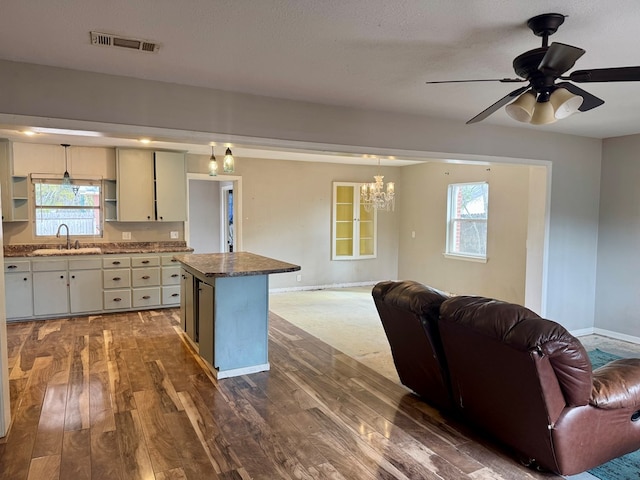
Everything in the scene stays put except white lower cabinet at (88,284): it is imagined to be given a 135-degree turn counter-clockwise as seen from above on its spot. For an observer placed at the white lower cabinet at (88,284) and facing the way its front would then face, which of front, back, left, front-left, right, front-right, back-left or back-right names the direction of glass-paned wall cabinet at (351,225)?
front-right

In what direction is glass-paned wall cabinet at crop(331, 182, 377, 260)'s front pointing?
toward the camera

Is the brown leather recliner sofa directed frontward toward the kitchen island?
no

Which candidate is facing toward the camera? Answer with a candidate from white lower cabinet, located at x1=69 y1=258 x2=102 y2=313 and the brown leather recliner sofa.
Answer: the white lower cabinet

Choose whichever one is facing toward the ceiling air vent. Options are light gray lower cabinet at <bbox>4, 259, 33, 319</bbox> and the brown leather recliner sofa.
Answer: the light gray lower cabinet

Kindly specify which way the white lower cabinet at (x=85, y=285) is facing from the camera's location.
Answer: facing the viewer

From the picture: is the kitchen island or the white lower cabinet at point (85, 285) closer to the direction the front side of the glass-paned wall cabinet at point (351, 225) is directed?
the kitchen island

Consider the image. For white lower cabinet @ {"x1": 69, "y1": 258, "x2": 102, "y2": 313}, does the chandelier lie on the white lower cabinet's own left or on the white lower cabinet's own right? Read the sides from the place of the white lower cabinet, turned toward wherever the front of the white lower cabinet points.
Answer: on the white lower cabinet's own left

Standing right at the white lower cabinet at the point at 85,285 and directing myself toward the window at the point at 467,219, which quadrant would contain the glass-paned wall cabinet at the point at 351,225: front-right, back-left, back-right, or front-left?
front-left

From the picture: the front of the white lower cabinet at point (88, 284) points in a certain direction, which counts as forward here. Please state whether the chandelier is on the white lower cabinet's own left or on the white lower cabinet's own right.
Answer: on the white lower cabinet's own left

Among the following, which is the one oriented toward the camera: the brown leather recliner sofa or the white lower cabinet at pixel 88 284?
the white lower cabinet

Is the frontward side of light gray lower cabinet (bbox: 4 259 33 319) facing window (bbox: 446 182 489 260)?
no

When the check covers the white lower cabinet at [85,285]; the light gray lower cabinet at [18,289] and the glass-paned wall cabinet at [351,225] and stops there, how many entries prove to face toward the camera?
3

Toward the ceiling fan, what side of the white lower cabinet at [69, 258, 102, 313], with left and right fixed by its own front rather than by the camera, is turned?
front

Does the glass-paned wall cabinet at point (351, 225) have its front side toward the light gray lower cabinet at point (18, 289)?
no

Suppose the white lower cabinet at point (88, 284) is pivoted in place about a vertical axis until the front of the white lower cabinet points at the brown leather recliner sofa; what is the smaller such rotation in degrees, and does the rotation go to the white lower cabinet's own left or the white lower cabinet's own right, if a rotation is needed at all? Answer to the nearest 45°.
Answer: approximately 45° to the white lower cabinet's own left

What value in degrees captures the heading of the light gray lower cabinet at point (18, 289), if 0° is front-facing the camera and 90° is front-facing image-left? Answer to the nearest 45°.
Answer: approximately 0°

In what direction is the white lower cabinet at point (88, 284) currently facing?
toward the camera
